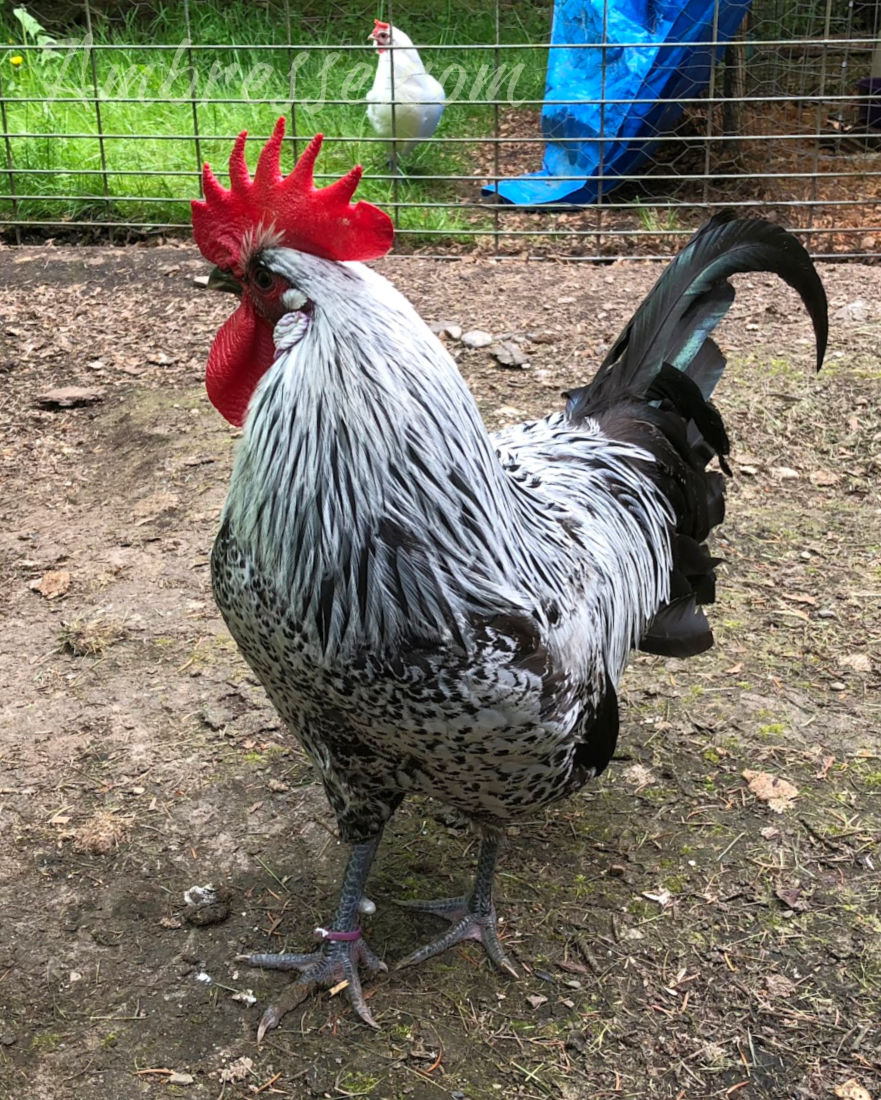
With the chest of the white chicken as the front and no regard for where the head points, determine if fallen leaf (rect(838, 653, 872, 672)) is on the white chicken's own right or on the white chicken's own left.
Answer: on the white chicken's own left

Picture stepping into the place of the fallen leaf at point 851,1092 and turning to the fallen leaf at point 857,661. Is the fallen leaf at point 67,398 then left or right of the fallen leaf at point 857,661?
left

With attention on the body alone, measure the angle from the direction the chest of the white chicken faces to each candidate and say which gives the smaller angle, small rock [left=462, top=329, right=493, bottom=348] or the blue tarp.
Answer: the small rock

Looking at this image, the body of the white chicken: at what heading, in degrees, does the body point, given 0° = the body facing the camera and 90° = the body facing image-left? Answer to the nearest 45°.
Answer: approximately 45°

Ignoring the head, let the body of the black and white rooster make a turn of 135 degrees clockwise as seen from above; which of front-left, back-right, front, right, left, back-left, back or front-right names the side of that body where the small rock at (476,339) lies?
front

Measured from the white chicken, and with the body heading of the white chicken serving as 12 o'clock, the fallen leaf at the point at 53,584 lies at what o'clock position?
The fallen leaf is roughly at 11 o'clock from the white chicken.

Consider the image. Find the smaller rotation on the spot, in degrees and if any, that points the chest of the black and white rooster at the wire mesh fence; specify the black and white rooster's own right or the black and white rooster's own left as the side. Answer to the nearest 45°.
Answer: approximately 135° to the black and white rooster's own right

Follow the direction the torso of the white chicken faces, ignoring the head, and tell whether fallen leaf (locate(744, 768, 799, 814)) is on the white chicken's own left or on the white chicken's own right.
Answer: on the white chicken's own left

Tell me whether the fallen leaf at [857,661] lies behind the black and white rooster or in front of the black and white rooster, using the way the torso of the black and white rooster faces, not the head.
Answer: behind

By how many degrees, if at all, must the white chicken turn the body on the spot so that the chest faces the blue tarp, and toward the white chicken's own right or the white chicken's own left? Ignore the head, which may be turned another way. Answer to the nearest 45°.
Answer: approximately 135° to the white chicken's own left

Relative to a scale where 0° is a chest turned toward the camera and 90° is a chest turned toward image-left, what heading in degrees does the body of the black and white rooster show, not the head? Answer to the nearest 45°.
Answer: approximately 45°
